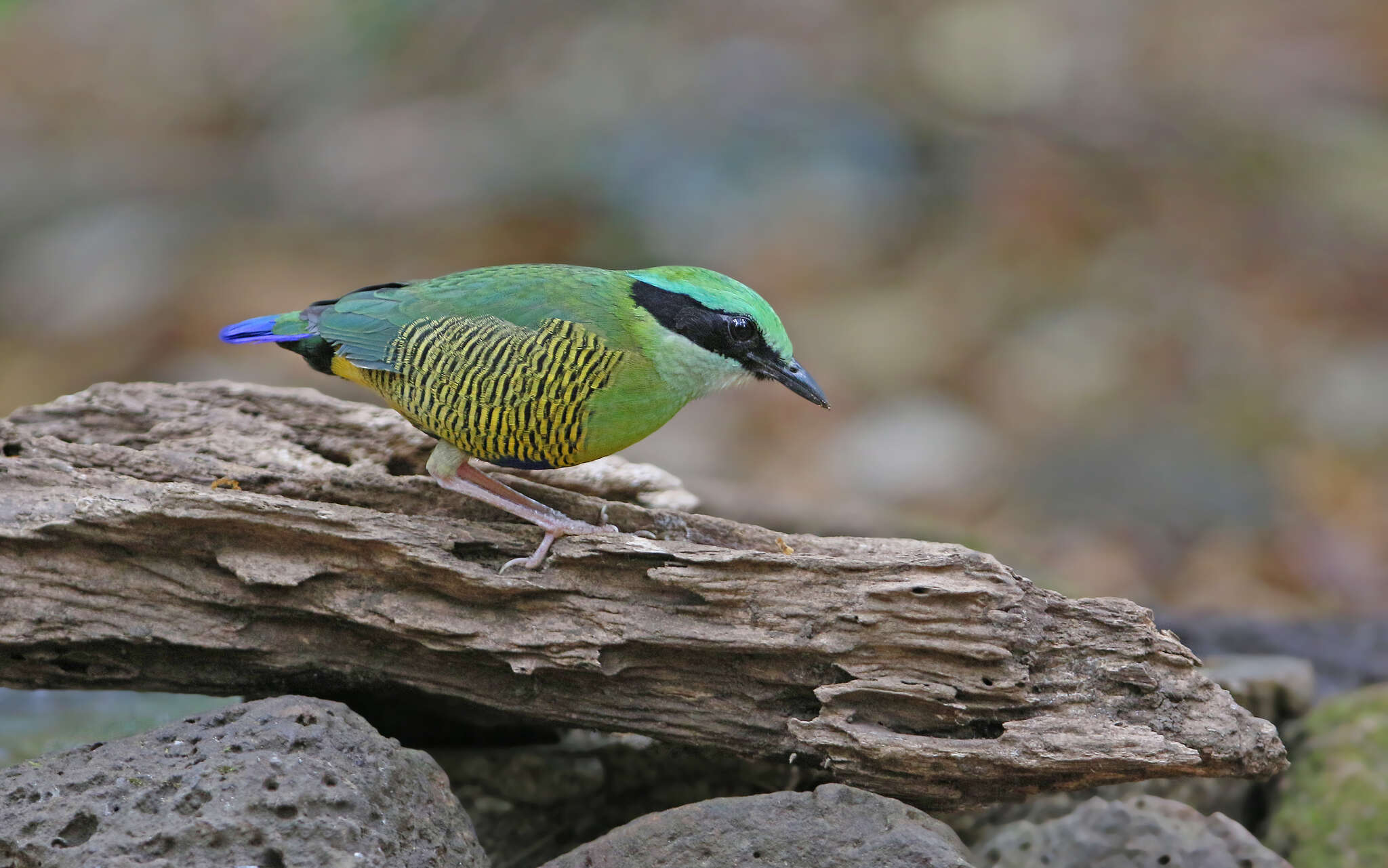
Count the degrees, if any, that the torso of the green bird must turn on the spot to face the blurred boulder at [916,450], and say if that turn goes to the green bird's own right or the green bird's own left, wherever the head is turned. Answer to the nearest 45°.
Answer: approximately 45° to the green bird's own left

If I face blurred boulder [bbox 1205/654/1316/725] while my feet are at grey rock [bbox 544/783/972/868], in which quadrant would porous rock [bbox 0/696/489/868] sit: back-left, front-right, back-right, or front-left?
back-left

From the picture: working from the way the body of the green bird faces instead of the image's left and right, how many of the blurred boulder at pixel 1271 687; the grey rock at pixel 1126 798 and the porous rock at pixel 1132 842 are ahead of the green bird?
3

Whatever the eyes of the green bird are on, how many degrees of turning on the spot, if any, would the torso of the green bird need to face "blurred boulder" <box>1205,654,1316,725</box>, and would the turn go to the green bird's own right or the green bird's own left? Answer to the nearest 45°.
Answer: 0° — it already faces it

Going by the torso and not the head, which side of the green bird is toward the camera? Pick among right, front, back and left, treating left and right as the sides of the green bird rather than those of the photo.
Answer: right

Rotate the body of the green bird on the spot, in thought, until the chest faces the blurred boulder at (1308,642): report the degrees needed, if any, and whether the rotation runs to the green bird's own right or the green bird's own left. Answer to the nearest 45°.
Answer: approximately 45° to the green bird's own left

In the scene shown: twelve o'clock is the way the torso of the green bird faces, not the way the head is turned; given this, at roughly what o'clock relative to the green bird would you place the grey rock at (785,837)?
The grey rock is roughly at 1 o'clock from the green bird.

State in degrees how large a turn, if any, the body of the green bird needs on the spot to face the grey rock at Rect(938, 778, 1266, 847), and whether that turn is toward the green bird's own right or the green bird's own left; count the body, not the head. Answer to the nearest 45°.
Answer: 0° — it already faces it
